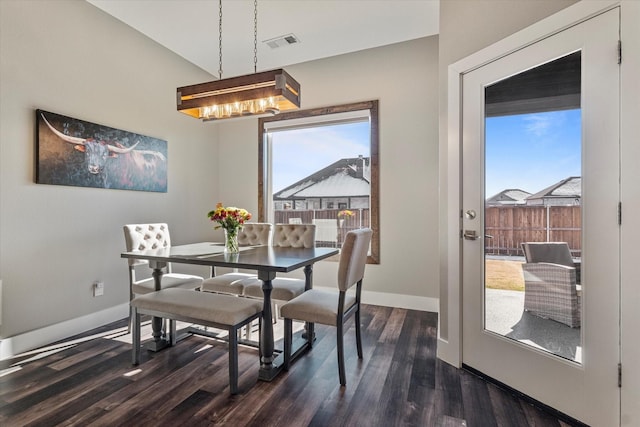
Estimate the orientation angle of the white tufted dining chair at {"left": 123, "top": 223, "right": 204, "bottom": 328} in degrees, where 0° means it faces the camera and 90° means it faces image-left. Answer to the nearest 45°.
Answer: approximately 315°

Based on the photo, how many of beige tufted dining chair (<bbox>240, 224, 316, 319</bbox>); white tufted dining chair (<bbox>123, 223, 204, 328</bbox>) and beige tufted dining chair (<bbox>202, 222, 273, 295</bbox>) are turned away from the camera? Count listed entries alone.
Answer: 0

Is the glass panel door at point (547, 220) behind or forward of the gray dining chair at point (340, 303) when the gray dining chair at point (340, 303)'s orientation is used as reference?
behind

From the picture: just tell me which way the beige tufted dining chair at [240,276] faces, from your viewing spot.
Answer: facing the viewer and to the left of the viewer

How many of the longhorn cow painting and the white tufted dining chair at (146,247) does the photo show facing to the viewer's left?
0

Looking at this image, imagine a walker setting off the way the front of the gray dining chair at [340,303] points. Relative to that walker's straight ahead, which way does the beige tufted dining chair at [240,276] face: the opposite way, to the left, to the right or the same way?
to the left

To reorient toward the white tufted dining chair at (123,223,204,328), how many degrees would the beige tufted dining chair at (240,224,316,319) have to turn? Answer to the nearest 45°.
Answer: approximately 45° to its right

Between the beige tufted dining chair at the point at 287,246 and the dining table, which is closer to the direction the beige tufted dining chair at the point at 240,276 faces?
the dining table

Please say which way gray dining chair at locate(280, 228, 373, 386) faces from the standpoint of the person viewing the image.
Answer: facing away from the viewer and to the left of the viewer

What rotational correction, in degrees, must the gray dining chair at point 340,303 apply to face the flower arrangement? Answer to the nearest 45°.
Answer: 0° — it already faces it

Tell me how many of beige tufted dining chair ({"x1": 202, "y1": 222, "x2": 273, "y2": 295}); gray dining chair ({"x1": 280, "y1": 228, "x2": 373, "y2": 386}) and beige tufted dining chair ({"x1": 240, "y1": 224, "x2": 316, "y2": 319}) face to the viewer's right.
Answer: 0

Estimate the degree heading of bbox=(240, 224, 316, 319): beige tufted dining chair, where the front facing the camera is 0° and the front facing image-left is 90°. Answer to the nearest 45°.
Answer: approximately 45°

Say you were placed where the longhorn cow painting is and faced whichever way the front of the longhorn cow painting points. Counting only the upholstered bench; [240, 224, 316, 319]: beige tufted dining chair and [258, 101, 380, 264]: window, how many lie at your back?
0

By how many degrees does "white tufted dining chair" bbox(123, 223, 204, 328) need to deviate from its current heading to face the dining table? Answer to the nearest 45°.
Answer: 0° — it already faces it

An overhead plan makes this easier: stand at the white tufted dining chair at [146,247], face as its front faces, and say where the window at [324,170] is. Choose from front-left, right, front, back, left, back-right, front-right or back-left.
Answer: front-left

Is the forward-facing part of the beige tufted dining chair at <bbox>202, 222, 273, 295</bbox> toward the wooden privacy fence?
no

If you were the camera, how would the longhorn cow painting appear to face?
facing the viewer and to the right of the viewer

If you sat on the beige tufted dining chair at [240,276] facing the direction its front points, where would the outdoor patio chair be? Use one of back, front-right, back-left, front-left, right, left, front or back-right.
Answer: left
